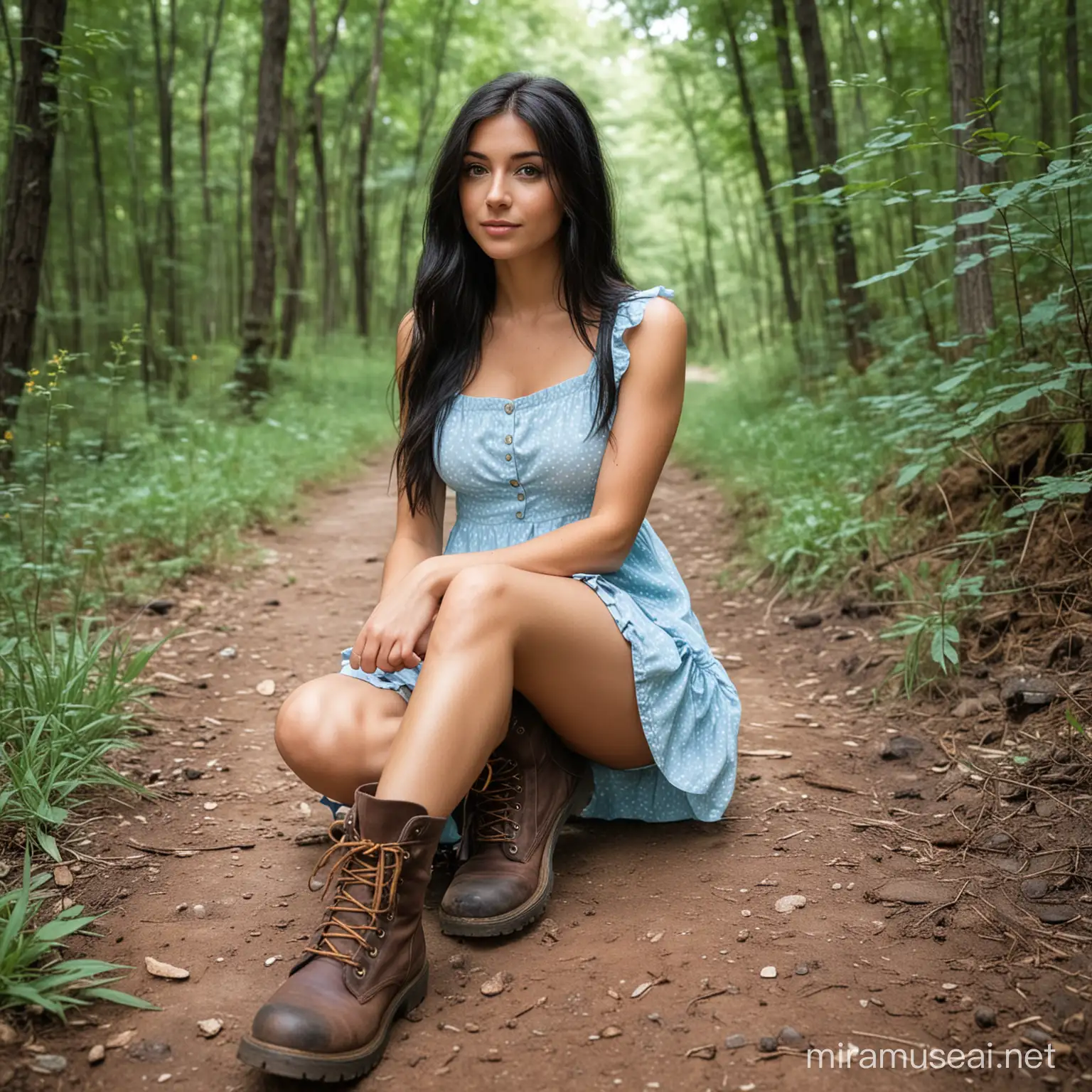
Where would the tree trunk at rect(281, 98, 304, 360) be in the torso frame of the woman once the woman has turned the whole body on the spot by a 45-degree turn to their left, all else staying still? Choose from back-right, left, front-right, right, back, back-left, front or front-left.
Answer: back

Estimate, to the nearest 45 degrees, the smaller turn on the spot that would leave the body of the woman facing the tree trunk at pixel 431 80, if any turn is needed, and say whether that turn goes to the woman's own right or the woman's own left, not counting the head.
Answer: approximately 135° to the woman's own right

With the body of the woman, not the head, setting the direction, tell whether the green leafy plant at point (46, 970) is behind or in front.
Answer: in front

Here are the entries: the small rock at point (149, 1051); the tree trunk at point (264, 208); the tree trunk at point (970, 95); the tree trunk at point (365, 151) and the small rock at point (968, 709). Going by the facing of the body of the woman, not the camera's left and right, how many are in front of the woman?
1

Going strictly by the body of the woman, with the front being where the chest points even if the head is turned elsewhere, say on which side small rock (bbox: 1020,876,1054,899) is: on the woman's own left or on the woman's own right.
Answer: on the woman's own left

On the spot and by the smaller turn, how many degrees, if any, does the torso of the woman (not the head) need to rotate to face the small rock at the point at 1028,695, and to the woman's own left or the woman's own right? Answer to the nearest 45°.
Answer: approximately 135° to the woman's own left

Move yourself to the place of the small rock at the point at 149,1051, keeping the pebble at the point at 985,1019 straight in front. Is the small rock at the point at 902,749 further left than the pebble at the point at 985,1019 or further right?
left

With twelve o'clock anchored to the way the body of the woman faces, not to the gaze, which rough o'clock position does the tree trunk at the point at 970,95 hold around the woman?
The tree trunk is roughly at 6 o'clock from the woman.

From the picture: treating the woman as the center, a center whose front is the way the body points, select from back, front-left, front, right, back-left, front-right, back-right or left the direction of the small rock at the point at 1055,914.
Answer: left

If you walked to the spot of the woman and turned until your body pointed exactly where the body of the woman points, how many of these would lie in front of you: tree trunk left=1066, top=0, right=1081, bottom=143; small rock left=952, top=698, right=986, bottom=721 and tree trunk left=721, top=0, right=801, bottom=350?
0

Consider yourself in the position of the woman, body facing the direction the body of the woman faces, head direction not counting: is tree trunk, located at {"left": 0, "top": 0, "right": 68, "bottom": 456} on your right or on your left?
on your right

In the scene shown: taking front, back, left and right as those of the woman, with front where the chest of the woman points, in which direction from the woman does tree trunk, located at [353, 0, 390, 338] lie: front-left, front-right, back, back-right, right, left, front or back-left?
back-right

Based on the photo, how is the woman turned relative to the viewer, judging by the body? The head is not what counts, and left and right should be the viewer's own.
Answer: facing the viewer and to the left of the viewer

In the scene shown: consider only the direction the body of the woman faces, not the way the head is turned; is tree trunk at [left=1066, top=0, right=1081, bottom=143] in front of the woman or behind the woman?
behind
